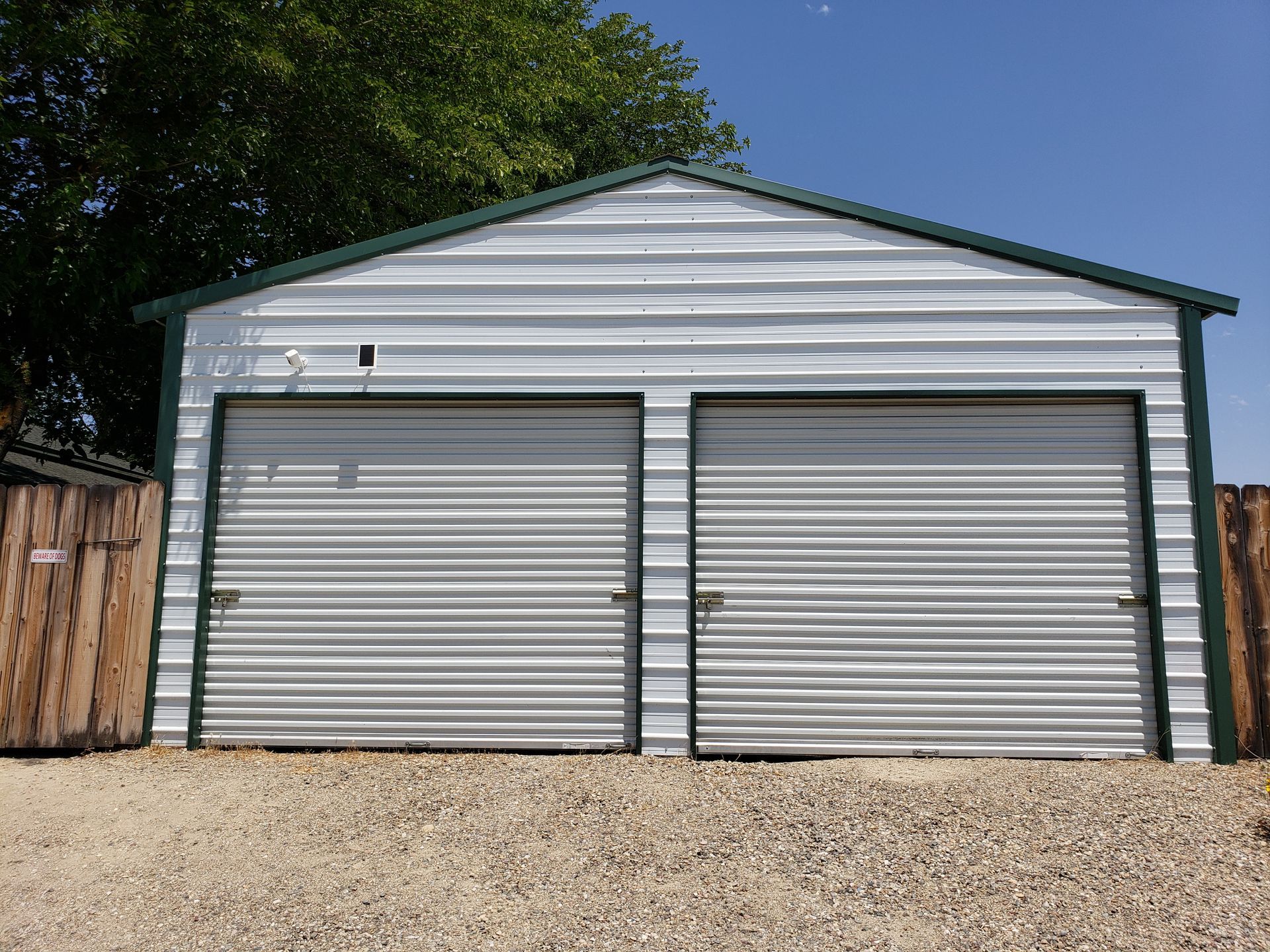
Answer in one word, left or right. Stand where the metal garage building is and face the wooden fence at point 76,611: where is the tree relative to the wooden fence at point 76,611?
right

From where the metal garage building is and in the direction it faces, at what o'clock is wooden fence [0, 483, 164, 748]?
The wooden fence is roughly at 3 o'clock from the metal garage building.

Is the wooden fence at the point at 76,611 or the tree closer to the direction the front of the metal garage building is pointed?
the wooden fence

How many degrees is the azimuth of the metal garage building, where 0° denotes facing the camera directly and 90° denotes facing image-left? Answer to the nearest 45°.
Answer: approximately 0°

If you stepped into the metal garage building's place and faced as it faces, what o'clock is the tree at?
The tree is roughly at 4 o'clock from the metal garage building.
